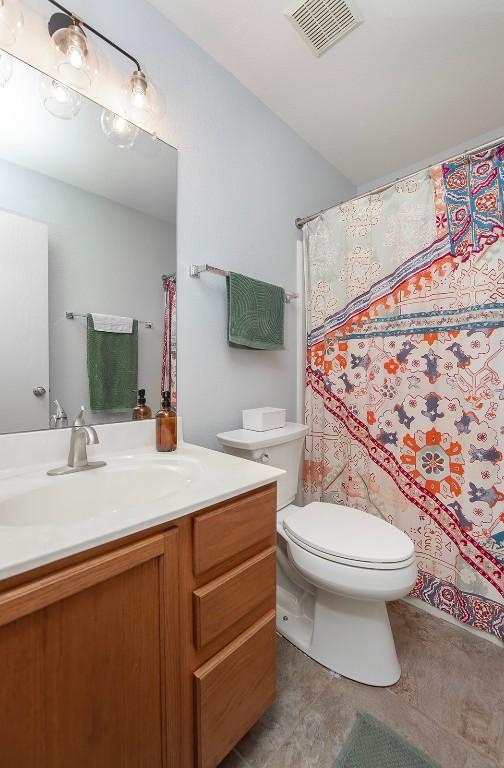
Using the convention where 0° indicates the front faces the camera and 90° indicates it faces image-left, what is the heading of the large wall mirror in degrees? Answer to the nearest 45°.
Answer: approximately 315°

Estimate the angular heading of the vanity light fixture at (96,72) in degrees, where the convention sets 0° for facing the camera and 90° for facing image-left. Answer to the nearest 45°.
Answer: approximately 315°

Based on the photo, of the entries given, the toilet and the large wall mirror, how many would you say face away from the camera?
0

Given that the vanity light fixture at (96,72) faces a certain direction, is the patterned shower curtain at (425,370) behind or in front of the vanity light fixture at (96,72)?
in front

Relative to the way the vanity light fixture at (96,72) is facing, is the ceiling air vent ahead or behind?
ahead

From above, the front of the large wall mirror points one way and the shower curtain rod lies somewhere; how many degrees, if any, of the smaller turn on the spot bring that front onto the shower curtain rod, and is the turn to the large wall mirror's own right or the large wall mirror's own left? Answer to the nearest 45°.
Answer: approximately 45° to the large wall mirror's own left
